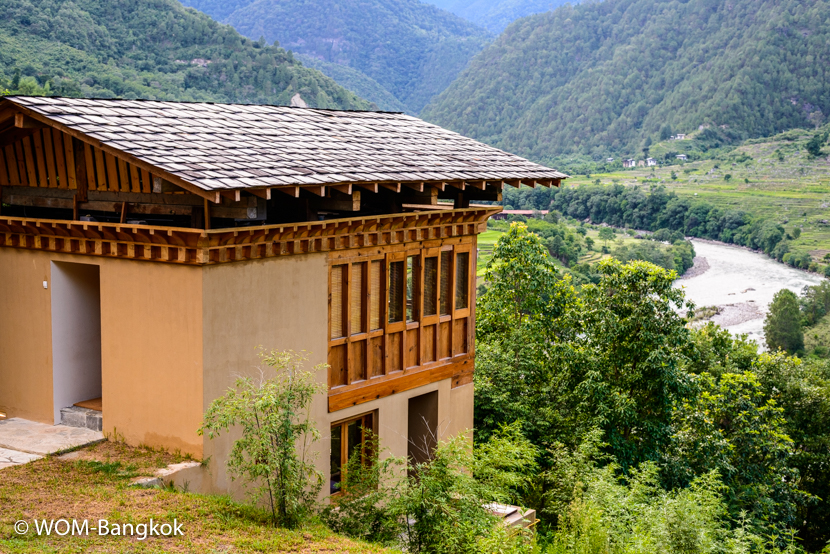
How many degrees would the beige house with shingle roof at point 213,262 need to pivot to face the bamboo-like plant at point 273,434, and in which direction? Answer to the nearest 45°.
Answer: approximately 45° to its left

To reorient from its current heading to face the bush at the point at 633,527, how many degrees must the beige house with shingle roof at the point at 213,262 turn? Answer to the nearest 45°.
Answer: approximately 45° to its left

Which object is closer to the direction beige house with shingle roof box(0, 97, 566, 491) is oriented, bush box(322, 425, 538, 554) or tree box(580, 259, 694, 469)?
the bush

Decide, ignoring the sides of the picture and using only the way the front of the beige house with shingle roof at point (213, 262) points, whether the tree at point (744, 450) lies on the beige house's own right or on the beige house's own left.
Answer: on the beige house's own left

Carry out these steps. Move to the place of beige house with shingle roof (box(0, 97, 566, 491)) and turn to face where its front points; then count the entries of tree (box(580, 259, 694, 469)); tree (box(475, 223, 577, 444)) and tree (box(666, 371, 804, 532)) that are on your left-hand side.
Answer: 3

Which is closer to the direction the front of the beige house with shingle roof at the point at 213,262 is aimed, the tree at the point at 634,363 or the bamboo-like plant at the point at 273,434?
the bamboo-like plant

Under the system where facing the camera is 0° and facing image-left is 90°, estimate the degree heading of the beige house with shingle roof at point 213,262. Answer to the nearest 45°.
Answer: approximately 45°

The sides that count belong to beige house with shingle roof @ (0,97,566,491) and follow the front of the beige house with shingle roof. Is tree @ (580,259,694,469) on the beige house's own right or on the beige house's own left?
on the beige house's own left

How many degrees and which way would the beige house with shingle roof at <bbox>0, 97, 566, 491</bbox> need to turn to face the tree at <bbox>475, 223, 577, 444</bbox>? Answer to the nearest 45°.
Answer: approximately 90° to its left
